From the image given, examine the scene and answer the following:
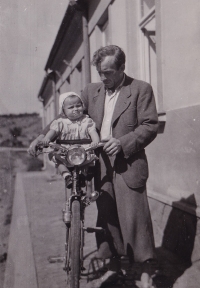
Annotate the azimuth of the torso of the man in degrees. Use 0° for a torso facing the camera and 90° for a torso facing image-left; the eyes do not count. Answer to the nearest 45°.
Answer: approximately 45°

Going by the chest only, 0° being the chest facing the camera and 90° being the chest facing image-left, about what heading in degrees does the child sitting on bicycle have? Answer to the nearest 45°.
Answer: approximately 0°

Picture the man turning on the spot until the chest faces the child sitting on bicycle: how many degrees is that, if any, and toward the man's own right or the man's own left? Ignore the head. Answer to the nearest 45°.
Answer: approximately 45° to the man's own right
